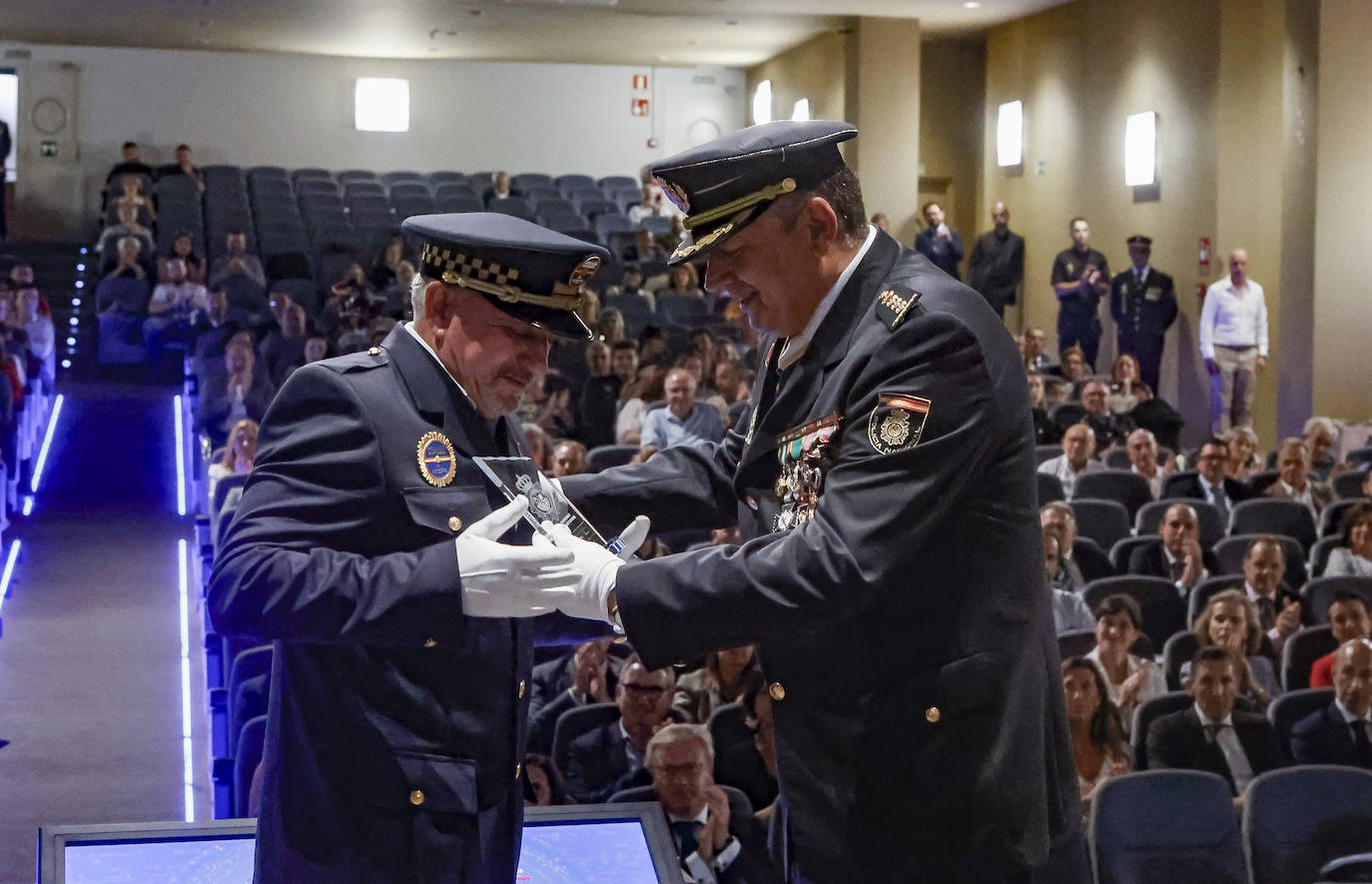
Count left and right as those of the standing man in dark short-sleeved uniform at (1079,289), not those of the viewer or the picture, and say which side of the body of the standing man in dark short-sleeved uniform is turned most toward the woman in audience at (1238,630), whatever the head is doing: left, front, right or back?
front

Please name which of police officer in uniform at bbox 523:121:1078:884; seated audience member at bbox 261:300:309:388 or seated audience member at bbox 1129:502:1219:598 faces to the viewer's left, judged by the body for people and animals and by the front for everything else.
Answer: the police officer in uniform

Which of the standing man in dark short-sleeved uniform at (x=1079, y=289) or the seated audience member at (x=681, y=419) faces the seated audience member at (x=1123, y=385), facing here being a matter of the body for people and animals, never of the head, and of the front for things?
the standing man in dark short-sleeved uniform

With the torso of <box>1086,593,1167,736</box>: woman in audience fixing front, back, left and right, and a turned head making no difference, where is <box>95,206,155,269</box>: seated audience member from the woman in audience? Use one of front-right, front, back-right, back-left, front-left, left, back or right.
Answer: right

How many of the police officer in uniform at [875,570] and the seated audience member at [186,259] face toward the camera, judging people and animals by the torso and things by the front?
1

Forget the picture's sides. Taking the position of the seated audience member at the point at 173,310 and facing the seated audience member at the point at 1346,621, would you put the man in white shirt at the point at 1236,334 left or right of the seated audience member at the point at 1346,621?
left

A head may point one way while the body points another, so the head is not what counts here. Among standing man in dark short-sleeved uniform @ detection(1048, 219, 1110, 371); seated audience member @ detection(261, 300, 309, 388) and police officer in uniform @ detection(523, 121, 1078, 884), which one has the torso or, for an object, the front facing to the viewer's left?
the police officer in uniform

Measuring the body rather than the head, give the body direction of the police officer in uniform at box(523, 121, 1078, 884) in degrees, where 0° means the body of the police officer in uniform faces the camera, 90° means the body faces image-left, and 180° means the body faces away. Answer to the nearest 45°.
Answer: approximately 90°

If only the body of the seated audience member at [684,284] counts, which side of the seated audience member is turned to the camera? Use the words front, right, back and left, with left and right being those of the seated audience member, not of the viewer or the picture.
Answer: front

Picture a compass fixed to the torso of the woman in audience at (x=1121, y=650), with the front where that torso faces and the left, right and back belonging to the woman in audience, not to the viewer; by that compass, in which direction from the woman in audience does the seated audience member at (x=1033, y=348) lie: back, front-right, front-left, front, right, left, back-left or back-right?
back-right

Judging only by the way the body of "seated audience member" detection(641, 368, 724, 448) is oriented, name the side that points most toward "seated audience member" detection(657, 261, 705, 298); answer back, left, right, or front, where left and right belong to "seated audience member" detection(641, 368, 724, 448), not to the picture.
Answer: back

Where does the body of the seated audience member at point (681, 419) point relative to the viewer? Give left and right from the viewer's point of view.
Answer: facing the viewer
